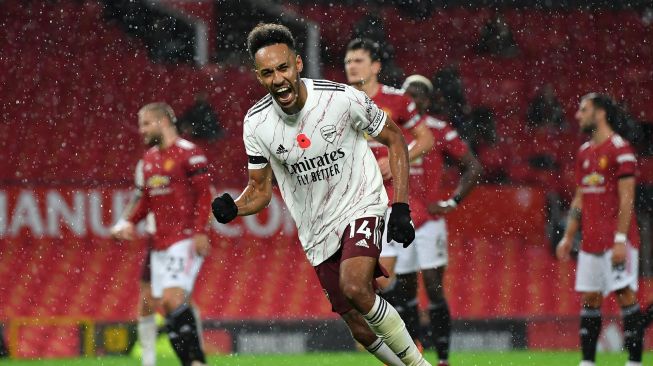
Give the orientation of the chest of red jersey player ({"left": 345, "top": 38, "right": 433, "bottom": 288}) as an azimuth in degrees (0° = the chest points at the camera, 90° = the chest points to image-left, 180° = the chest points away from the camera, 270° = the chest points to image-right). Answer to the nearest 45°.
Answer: approximately 45°

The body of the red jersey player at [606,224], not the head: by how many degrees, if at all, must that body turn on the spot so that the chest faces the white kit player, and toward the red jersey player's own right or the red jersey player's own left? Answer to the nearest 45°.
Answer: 0° — they already face them

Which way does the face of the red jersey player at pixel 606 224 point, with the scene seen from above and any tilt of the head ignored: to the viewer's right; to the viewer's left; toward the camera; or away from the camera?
to the viewer's left

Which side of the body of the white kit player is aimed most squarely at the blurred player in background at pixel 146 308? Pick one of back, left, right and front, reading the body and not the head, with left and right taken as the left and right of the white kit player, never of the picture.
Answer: back

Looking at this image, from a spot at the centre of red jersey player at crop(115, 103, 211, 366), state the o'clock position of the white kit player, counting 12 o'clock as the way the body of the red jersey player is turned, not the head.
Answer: The white kit player is roughly at 10 o'clock from the red jersey player.

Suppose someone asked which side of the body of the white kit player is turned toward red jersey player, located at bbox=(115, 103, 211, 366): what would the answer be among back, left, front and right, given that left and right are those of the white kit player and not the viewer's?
back
